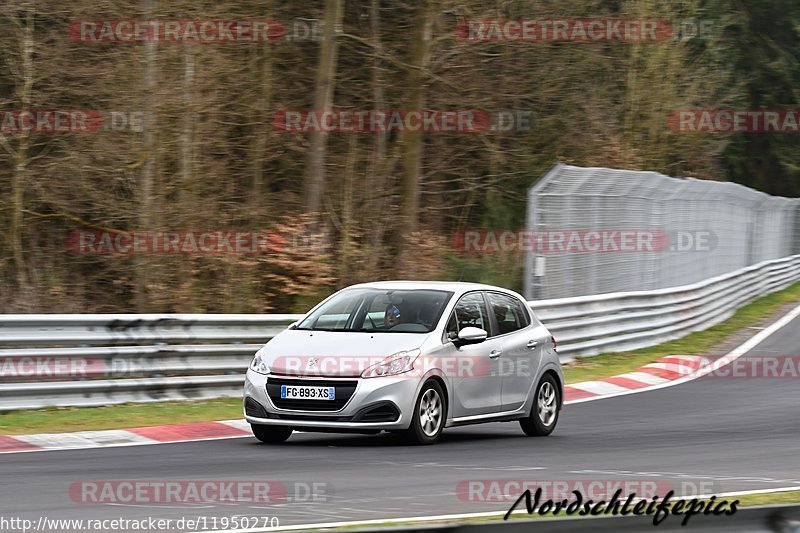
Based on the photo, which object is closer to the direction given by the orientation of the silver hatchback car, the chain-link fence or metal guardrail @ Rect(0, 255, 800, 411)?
the metal guardrail

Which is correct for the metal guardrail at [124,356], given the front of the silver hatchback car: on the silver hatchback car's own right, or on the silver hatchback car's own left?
on the silver hatchback car's own right

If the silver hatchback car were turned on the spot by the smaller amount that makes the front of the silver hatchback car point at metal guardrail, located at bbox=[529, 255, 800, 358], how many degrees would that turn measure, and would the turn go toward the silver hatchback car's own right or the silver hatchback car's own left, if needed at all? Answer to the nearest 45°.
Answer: approximately 135° to the silver hatchback car's own right

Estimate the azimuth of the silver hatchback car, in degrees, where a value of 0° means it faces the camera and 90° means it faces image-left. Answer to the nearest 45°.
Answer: approximately 45°

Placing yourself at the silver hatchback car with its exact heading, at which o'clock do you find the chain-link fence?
The chain-link fence is roughly at 5 o'clock from the silver hatchback car.
